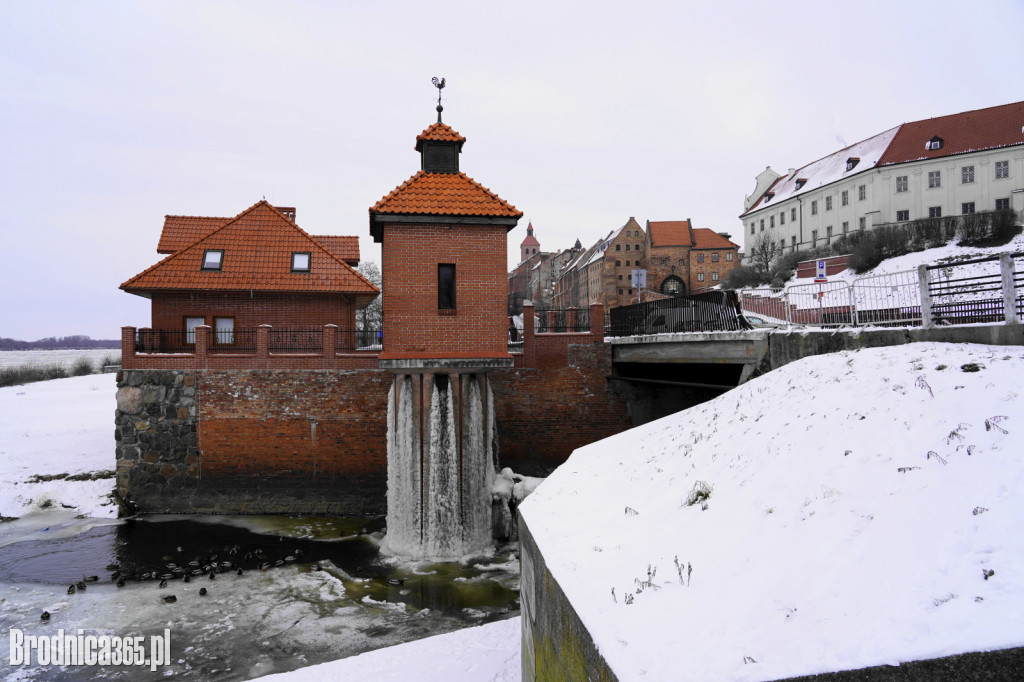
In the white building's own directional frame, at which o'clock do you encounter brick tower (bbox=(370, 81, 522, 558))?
The brick tower is roughly at 11 o'clock from the white building.

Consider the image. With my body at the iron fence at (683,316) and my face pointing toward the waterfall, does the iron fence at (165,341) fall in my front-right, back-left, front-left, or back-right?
front-right

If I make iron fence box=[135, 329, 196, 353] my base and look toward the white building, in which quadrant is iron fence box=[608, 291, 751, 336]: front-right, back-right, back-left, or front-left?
front-right

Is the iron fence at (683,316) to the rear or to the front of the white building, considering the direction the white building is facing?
to the front

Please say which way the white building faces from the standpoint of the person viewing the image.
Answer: facing the viewer and to the left of the viewer

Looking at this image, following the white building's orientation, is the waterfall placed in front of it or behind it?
in front

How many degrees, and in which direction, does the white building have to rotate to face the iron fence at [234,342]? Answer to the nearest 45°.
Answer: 0° — it already faces it

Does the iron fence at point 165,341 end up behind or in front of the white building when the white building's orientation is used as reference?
in front
